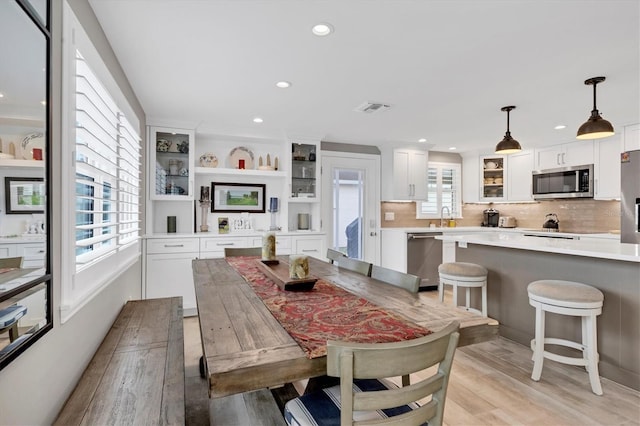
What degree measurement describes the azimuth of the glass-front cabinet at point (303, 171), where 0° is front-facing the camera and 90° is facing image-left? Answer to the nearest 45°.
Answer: approximately 0°

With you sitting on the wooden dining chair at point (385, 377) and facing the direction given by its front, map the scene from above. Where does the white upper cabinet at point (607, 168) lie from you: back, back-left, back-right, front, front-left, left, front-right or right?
right

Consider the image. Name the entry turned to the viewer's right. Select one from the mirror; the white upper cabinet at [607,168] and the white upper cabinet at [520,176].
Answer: the mirror

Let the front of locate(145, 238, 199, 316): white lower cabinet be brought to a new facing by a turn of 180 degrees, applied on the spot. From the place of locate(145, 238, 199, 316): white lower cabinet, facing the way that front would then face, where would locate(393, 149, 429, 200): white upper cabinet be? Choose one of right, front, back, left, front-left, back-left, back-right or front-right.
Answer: right

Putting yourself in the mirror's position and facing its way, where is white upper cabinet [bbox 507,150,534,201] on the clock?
The white upper cabinet is roughly at 12 o'clock from the mirror.

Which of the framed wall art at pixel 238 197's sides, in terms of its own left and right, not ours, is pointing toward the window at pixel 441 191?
left

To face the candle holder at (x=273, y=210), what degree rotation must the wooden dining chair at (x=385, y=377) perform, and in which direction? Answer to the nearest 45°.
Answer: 0° — it already faces it

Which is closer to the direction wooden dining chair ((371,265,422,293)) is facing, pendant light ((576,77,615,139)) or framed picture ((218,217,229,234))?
the framed picture

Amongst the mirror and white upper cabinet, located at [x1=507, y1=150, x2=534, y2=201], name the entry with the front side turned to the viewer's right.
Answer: the mirror

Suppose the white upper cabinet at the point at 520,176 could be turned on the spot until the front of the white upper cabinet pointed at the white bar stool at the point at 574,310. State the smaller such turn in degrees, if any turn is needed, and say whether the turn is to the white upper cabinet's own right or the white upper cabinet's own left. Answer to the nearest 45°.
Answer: approximately 45° to the white upper cabinet's own left

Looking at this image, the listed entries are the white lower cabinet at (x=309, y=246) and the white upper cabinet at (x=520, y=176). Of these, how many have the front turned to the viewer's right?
0

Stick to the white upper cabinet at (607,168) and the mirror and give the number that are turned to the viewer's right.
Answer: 1

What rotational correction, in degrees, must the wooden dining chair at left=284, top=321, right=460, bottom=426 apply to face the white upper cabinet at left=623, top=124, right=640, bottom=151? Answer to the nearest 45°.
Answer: approximately 90° to its right
